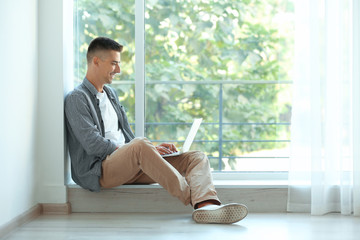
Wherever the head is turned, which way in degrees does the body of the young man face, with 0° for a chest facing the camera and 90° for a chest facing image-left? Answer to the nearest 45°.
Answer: approximately 270°

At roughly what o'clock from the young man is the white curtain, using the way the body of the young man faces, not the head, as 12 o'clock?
The white curtain is roughly at 12 o'clock from the young man.

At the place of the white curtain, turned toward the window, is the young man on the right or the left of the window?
left

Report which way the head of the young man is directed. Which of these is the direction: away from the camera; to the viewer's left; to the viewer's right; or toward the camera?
to the viewer's right

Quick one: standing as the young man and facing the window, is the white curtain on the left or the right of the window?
right

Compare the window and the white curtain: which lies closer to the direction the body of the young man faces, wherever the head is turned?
the white curtain
